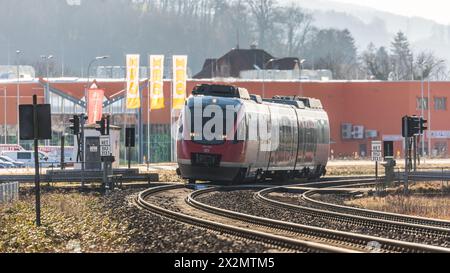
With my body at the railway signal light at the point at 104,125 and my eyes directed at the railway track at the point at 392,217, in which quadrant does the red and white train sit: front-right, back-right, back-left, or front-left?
front-left

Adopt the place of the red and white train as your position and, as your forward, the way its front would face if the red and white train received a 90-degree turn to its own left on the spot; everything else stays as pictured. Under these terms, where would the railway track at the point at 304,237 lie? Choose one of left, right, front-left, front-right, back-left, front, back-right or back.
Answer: front-right

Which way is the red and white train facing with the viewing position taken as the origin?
facing the viewer and to the left of the viewer

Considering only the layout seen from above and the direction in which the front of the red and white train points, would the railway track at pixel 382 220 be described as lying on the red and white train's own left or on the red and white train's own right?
on the red and white train's own left

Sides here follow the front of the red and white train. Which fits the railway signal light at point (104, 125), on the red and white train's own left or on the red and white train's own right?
on the red and white train's own right

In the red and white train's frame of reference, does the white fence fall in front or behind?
in front

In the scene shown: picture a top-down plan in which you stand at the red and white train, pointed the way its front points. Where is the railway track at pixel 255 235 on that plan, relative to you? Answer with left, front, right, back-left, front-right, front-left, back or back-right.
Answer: front-left
